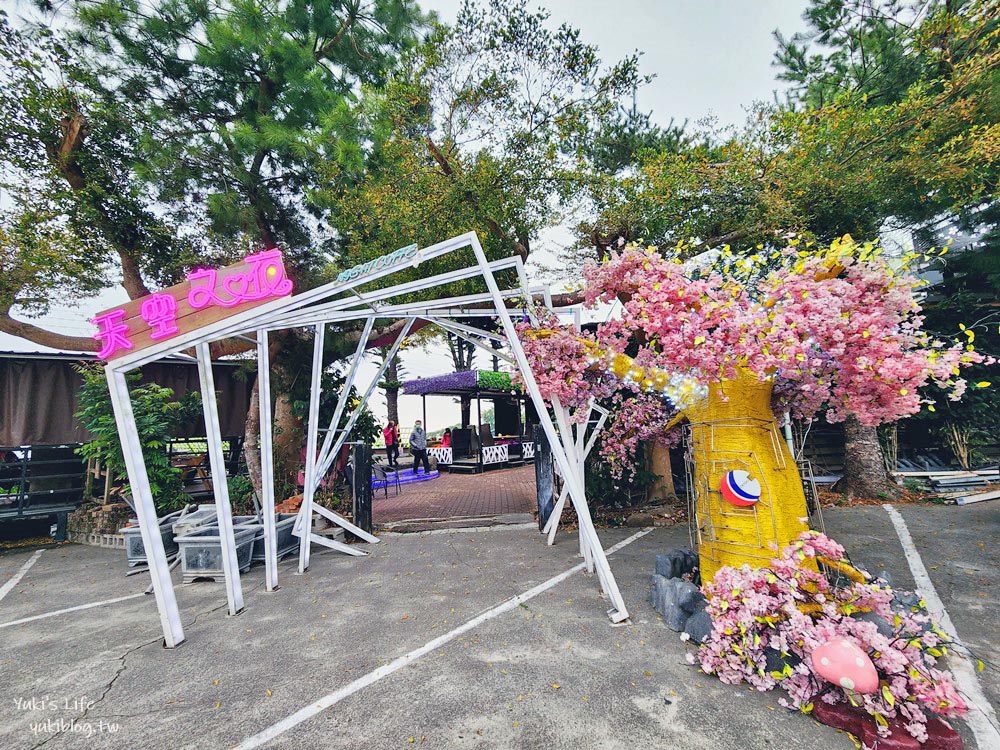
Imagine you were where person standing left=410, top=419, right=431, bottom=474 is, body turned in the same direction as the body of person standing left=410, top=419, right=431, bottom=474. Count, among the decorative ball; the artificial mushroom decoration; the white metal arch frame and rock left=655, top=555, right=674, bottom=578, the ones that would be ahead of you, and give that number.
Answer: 4

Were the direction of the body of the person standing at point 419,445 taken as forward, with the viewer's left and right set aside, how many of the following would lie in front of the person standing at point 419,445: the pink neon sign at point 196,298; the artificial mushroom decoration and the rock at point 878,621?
3

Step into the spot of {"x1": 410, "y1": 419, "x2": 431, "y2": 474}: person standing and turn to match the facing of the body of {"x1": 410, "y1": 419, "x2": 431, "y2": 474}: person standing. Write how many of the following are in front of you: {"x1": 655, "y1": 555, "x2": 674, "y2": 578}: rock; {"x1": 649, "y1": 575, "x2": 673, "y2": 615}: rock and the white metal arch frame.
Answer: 3

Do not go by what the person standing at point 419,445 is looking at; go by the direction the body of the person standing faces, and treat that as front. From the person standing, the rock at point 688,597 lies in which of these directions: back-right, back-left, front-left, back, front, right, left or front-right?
front

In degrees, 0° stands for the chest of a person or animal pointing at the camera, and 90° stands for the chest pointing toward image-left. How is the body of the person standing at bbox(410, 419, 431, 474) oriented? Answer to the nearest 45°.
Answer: approximately 0°

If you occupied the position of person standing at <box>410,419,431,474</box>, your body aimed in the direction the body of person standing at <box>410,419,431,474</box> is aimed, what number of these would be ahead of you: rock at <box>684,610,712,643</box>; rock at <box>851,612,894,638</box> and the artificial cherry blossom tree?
3

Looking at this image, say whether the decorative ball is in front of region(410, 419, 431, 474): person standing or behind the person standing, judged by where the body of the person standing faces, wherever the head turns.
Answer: in front

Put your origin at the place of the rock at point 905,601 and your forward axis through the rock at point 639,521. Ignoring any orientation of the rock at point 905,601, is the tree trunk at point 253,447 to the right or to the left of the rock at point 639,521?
left

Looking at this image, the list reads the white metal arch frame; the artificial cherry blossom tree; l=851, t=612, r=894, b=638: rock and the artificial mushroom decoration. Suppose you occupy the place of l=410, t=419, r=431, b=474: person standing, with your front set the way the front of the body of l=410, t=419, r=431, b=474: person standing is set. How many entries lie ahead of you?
4

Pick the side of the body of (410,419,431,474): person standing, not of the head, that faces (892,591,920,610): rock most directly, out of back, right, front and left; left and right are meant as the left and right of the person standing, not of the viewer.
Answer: front

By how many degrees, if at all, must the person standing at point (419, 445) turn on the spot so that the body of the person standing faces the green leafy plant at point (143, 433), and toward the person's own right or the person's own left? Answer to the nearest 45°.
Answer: approximately 45° to the person's own right

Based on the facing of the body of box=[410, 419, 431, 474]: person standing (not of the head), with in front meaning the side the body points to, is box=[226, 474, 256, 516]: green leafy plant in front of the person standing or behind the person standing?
in front

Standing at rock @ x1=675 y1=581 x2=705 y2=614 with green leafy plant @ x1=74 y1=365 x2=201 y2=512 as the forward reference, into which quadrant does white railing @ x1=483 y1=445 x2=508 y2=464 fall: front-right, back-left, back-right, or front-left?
front-right

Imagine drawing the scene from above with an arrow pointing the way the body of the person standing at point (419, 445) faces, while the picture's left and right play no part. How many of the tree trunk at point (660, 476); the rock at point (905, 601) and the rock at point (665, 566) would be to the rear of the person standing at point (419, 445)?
0

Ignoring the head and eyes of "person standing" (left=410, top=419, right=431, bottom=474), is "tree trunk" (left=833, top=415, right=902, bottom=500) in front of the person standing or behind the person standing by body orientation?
in front

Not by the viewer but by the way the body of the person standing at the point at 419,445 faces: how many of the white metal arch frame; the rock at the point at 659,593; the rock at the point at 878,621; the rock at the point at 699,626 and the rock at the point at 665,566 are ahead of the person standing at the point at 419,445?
5
